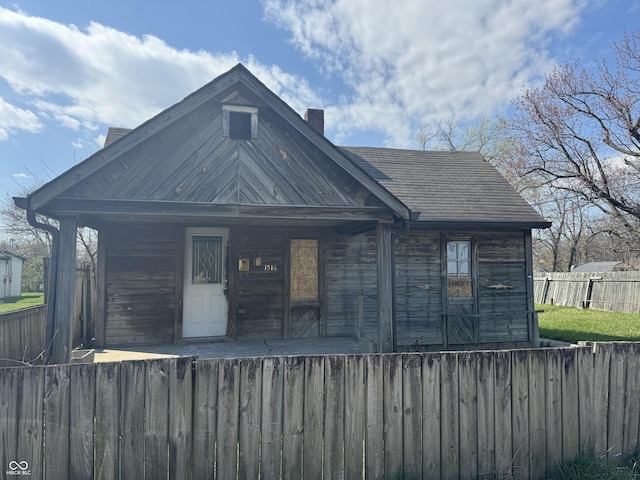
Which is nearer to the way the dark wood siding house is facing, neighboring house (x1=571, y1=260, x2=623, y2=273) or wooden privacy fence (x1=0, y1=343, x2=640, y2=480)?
the wooden privacy fence

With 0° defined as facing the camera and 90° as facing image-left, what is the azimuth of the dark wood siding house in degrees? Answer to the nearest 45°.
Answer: approximately 0°

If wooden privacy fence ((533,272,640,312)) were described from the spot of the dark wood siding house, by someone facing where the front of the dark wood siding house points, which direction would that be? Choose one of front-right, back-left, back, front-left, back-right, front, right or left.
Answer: back-left

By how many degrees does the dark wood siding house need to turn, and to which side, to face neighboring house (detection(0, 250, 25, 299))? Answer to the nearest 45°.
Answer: approximately 135° to its right

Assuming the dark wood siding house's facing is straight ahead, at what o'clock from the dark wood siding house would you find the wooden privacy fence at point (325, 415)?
The wooden privacy fence is roughly at 12 o'clock from the dark wood siding house.

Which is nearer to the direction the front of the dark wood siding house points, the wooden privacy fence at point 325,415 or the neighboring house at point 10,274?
the wooden privacy fence

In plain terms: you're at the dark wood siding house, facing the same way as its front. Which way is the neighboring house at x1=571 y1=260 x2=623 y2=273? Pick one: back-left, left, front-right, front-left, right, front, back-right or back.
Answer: back-left
